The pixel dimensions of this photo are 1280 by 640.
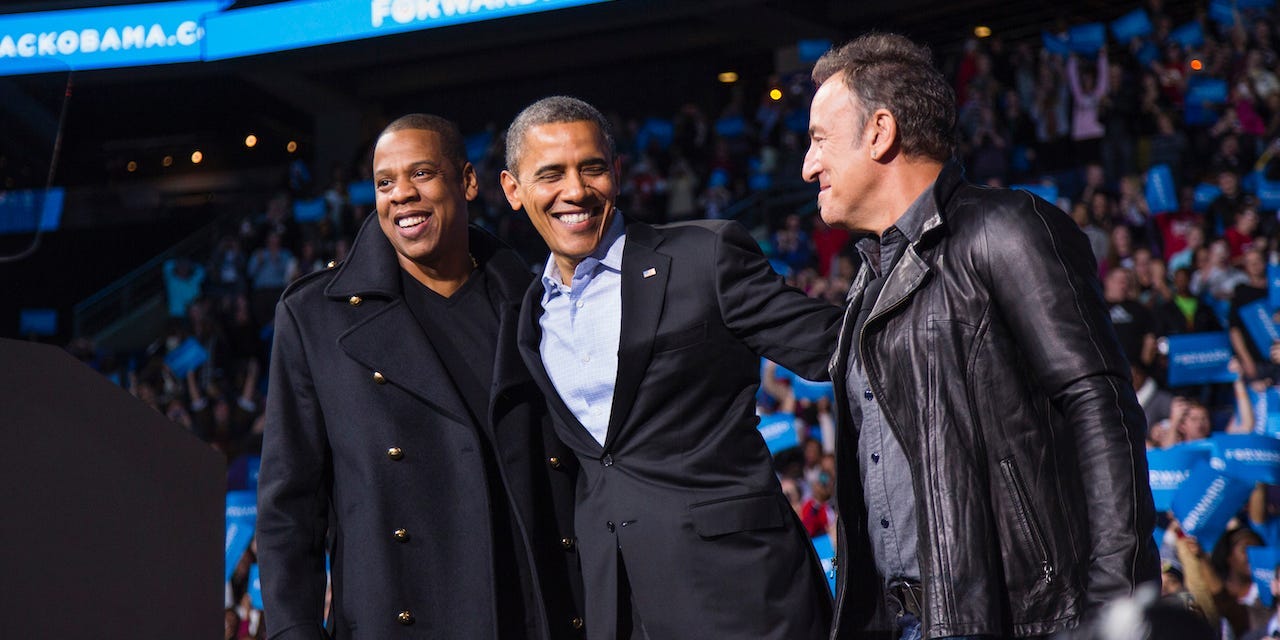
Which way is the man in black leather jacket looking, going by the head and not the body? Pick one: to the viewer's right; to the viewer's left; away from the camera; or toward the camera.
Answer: to the viewer's left

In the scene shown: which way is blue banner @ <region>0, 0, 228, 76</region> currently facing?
toward the camera

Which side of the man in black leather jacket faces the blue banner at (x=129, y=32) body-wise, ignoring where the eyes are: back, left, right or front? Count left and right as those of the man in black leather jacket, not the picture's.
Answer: right

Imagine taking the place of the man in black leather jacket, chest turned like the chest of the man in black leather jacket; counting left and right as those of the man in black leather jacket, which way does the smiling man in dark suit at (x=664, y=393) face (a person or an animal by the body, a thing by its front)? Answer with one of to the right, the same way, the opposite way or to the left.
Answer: the same way

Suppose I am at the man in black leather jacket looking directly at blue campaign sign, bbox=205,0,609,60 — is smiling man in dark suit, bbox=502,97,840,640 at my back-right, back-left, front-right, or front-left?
front-left

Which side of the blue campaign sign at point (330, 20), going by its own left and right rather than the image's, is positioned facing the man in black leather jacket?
front

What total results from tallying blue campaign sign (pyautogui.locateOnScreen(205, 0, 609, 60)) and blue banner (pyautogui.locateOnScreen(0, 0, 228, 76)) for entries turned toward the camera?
2

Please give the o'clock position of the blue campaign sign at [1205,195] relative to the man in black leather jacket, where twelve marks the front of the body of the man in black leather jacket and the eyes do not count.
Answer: The blue campaign sign is roughly at 5 o'clock from the man in black leather jacket.

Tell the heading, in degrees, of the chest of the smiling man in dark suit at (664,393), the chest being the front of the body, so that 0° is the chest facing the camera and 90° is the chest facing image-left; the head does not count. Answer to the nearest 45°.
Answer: approximately 45°

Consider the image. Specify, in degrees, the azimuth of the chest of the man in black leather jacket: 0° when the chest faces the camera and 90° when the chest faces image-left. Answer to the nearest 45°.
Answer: approximately 45°

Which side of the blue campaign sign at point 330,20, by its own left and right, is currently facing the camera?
front

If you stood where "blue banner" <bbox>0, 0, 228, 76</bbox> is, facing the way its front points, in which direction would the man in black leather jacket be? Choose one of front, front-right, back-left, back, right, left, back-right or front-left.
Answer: front
